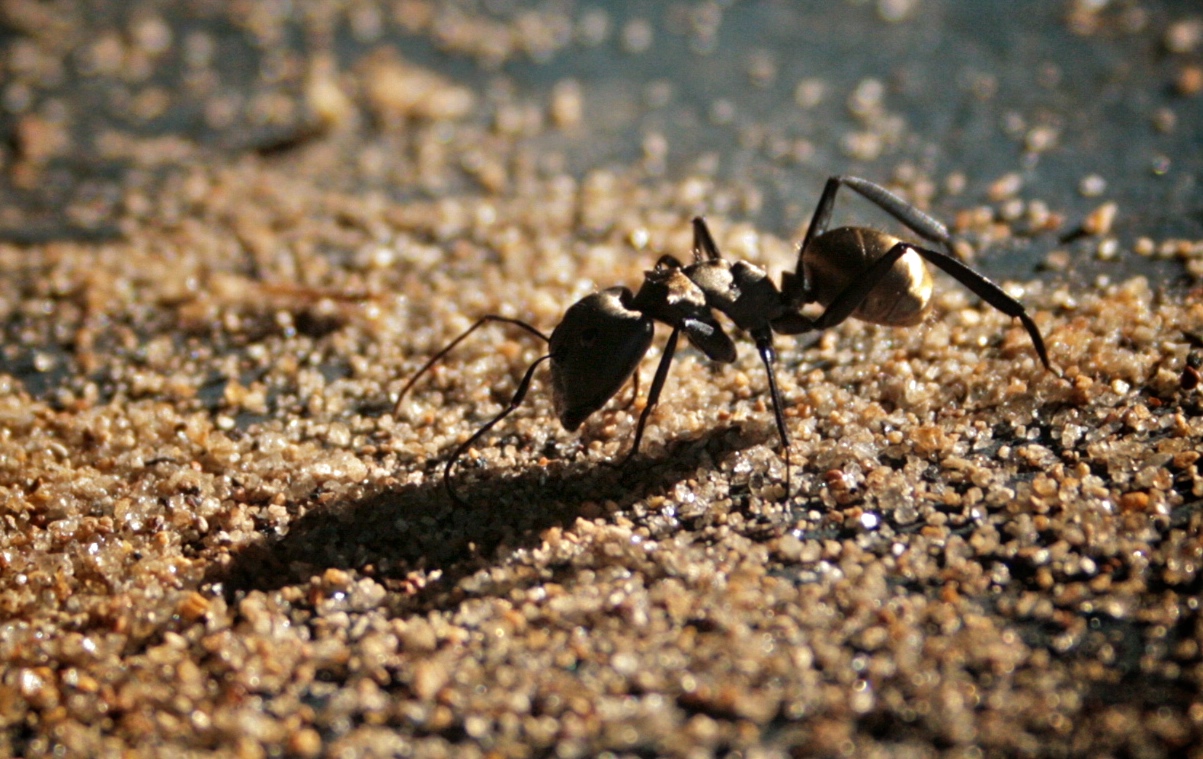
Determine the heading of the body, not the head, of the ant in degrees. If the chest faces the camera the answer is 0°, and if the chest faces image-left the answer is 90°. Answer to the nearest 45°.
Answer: approximately 90°
